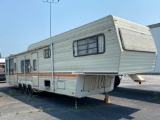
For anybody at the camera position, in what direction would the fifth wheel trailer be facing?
facing the viewer and to the right of the viewer
